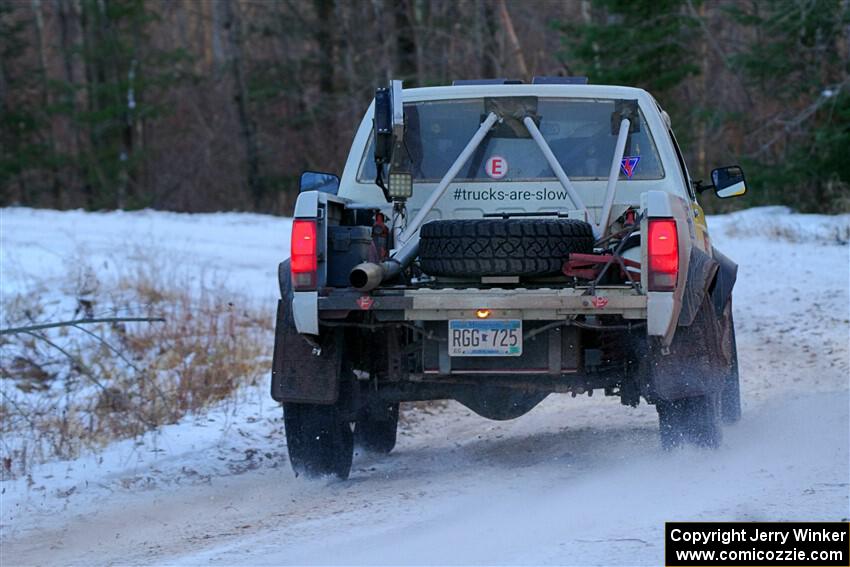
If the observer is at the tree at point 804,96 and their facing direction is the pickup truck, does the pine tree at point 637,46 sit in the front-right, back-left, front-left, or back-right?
back-right

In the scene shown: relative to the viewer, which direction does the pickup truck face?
away from the camera

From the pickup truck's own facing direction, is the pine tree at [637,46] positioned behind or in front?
in front

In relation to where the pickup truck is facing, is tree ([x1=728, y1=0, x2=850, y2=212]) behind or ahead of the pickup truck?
ahead
